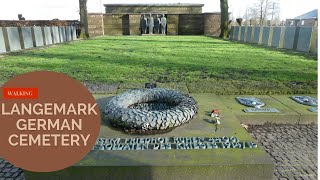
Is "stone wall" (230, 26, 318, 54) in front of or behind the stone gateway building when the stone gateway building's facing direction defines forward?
in front

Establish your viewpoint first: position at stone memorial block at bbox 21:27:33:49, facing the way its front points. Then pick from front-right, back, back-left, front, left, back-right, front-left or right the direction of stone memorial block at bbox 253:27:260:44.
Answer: front-left

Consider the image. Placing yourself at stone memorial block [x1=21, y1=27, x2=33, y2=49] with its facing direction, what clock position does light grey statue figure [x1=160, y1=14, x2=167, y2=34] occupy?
The light grey statue figure is roughly at 9 o'clock from the stone memorial block.

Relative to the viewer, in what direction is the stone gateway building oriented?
toward the camera

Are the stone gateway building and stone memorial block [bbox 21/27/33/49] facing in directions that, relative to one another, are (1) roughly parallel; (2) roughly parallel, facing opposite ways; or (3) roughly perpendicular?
roughly perpendicular

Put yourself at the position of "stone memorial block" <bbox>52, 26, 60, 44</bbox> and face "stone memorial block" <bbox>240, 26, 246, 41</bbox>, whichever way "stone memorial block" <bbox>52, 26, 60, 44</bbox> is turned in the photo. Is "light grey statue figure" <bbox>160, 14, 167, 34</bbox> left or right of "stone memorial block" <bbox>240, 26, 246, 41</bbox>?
left

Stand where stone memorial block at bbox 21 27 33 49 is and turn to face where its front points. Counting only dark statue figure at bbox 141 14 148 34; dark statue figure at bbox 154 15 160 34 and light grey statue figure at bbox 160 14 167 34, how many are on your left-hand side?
3

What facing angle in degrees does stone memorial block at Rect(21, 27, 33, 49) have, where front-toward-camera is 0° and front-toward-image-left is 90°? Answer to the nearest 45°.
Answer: approximately 315°

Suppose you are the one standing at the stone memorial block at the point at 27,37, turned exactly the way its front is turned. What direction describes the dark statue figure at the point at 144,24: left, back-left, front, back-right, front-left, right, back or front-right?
left

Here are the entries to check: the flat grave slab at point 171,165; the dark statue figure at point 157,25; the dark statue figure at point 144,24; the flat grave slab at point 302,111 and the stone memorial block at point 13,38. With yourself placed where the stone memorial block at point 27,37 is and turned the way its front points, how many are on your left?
2

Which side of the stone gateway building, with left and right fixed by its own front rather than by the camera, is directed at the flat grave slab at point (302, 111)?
front

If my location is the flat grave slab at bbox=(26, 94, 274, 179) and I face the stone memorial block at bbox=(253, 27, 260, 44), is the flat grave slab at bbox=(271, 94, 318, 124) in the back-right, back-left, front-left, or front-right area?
front-right

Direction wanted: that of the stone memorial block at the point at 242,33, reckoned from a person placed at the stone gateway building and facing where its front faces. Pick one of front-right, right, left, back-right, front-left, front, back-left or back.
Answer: front-left

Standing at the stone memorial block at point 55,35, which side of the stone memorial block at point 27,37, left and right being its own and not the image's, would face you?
left

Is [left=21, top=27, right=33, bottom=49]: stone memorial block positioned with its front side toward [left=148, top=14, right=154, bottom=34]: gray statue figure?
no

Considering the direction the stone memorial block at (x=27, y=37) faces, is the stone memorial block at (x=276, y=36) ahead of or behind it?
ahead

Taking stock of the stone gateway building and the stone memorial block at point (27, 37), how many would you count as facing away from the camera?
0

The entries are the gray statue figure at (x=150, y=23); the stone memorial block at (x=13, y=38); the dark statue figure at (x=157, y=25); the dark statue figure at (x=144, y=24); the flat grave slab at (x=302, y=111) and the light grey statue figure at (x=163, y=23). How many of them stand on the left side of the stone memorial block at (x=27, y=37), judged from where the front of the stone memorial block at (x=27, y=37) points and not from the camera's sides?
4

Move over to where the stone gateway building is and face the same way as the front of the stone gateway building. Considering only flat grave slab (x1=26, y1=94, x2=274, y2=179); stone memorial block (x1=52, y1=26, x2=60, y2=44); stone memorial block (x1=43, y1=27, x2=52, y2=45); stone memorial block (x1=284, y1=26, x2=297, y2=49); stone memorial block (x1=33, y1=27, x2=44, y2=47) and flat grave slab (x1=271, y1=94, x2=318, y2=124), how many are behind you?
0

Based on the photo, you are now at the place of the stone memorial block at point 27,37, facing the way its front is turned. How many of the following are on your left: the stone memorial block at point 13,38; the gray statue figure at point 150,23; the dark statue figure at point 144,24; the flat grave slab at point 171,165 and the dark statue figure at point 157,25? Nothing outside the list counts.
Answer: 3

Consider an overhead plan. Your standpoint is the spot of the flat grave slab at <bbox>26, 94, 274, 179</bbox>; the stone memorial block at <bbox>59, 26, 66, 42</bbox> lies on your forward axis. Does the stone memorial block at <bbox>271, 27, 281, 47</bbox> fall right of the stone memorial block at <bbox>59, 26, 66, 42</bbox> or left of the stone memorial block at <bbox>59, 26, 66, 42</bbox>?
right

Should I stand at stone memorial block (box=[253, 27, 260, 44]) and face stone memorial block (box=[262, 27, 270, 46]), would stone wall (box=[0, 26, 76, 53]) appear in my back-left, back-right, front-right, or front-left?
front-right
